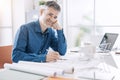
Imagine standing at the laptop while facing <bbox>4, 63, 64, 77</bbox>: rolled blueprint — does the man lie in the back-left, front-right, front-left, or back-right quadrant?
front-right

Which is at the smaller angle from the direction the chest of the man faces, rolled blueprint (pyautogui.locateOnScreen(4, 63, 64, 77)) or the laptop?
the rolled blueprint

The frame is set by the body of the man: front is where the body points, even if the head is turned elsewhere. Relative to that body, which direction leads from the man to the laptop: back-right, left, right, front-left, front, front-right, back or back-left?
left

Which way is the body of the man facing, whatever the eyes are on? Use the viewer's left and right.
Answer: facing the viewer and to the right of the viewer

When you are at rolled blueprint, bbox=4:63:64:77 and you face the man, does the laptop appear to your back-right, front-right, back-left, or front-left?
front-right

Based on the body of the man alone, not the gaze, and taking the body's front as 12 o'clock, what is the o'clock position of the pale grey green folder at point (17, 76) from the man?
The pale grey green folder is roughly at 2 o'clock from the man.
